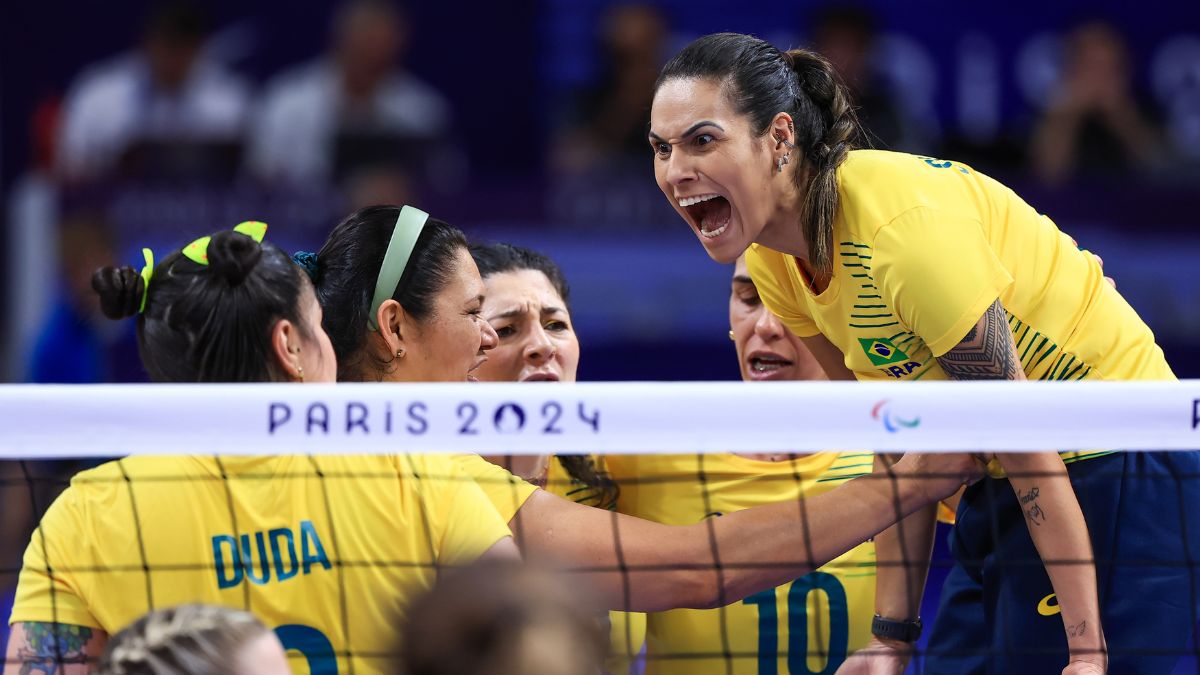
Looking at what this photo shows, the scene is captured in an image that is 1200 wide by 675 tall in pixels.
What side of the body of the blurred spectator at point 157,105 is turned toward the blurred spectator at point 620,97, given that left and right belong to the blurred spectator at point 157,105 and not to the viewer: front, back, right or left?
left

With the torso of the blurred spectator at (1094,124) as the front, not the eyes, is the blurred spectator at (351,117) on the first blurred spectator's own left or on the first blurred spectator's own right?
on the first blurred spectator's own right

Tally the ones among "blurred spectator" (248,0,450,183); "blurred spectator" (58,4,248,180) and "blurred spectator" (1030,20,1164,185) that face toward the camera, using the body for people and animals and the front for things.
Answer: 3

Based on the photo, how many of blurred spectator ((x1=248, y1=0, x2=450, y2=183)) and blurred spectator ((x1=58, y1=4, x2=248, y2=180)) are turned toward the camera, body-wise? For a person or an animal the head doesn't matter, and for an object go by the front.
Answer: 2

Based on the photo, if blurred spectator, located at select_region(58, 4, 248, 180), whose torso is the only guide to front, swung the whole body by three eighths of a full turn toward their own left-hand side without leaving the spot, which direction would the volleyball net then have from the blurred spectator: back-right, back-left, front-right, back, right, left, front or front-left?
back-right

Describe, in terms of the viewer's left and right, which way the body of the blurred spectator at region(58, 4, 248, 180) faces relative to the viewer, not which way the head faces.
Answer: facing the viewer

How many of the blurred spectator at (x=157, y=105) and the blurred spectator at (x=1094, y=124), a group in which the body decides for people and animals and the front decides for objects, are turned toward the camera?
2

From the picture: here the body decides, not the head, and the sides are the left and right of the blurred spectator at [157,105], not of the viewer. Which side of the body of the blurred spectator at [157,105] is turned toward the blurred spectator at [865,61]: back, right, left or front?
left

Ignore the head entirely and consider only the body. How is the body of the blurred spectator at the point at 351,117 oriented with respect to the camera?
toward the camera

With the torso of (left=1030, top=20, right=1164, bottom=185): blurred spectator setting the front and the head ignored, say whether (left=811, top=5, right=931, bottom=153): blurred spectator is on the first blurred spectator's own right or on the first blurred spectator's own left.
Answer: on the first blurred spectator's own right

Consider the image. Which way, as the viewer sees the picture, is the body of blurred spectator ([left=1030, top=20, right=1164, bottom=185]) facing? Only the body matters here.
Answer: toward the camera

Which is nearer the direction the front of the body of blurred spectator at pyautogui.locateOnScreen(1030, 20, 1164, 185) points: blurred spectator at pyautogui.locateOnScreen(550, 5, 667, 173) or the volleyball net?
the volleyball net
